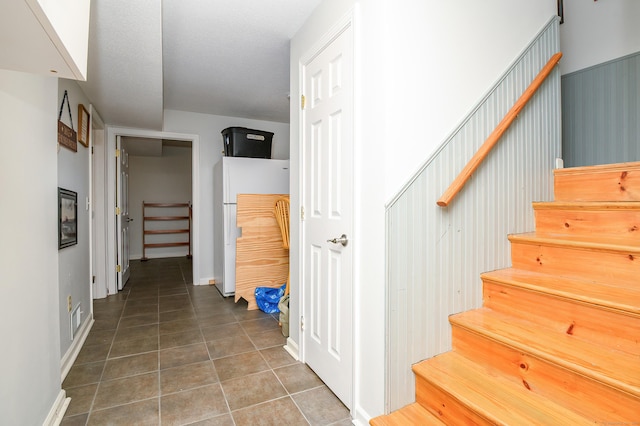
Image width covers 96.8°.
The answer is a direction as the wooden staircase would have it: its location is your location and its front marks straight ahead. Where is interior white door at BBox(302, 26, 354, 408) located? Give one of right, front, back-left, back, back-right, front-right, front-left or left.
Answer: front-right

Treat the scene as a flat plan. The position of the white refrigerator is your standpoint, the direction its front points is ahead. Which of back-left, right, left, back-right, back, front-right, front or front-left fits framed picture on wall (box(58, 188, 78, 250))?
front-right

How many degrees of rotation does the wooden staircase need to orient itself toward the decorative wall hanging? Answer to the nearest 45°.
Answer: approximately 45° to its right

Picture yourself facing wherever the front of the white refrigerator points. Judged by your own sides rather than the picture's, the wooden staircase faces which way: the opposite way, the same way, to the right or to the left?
to the right

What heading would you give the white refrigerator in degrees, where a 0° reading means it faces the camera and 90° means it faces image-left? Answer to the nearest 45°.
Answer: approximately 0°

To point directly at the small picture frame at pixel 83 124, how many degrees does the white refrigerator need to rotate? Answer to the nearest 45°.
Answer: approximately 90° to its right

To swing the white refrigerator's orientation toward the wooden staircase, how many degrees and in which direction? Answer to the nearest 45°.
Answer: approximately 45° to its left

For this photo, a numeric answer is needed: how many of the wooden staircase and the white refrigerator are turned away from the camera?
0
